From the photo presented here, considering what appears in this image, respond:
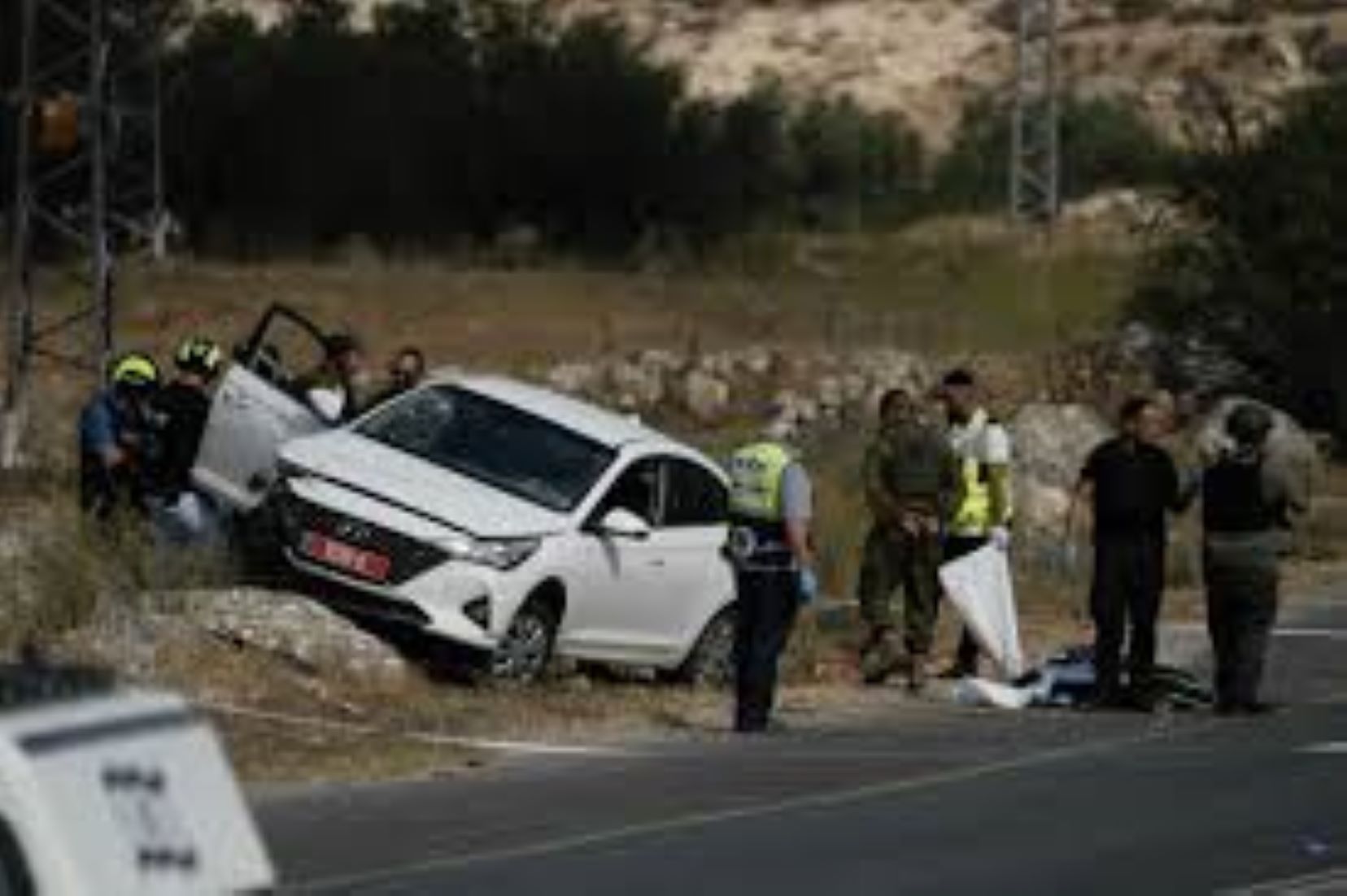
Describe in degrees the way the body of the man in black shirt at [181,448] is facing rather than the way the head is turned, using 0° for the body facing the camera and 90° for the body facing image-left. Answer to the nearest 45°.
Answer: approximately 270°

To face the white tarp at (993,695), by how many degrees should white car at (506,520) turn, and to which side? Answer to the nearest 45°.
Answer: approximately 135° to its left

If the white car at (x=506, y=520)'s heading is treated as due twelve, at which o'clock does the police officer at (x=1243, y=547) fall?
The police officer is roughly at 8 o'clock from the white car.

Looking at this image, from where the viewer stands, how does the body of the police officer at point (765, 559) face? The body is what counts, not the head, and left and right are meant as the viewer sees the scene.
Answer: facing away from the viewer and to the right of the viewer

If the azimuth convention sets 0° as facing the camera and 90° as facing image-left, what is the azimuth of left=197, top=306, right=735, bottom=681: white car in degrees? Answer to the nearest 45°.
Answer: approximately 45°

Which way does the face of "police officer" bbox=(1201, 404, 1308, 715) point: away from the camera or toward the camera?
away from the camera

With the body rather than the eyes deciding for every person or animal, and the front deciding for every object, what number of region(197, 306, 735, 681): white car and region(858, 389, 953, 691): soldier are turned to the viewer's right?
0

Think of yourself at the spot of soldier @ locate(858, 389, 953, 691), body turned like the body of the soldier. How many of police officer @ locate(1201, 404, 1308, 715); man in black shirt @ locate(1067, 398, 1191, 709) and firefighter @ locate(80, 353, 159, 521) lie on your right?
1
